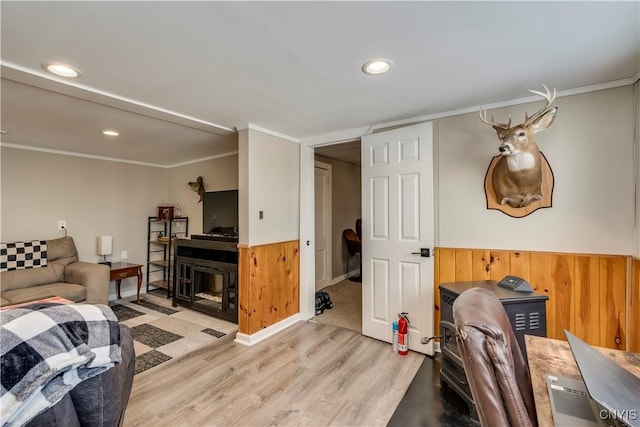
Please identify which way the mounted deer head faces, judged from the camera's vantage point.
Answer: facing the viewer and to the left of the viewer

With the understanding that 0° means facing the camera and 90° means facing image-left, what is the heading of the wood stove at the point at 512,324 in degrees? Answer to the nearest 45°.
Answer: approximately 45°

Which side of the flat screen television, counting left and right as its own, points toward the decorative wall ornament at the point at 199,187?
right

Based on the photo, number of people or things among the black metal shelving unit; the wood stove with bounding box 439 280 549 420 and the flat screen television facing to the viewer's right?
0

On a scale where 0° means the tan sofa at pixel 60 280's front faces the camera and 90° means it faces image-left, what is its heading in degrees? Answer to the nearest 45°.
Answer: approximately 315°

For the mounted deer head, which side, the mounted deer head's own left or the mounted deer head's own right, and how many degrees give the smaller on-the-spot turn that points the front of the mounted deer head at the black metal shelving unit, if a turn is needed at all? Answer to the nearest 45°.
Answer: approximately 45° to the mounted deer head's own right

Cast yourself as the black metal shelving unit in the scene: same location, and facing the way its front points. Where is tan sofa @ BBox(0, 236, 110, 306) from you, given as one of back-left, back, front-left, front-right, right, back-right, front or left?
front

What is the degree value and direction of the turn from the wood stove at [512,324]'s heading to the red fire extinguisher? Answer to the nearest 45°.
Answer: approximately 90° to its right

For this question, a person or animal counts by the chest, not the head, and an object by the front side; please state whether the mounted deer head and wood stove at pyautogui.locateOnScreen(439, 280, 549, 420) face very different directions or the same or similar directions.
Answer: same or similar directions

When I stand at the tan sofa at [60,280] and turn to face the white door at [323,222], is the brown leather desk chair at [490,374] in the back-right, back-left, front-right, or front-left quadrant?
front-right

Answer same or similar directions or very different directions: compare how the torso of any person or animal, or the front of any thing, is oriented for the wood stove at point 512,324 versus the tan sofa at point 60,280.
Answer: very different directions

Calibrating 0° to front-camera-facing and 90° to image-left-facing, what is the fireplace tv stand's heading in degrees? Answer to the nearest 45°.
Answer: approximately 45°

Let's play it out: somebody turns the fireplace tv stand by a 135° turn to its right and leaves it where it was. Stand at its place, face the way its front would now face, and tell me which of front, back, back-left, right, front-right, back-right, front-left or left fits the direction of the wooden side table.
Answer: front-left

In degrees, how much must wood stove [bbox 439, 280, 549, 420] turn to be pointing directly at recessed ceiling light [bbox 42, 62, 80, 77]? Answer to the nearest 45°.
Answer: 0° — it already faces it

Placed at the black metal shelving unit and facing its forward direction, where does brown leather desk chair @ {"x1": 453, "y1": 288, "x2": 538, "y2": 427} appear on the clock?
The brown leather desk chair is roughly at 10 o'clock from the black metal shelving unit.
